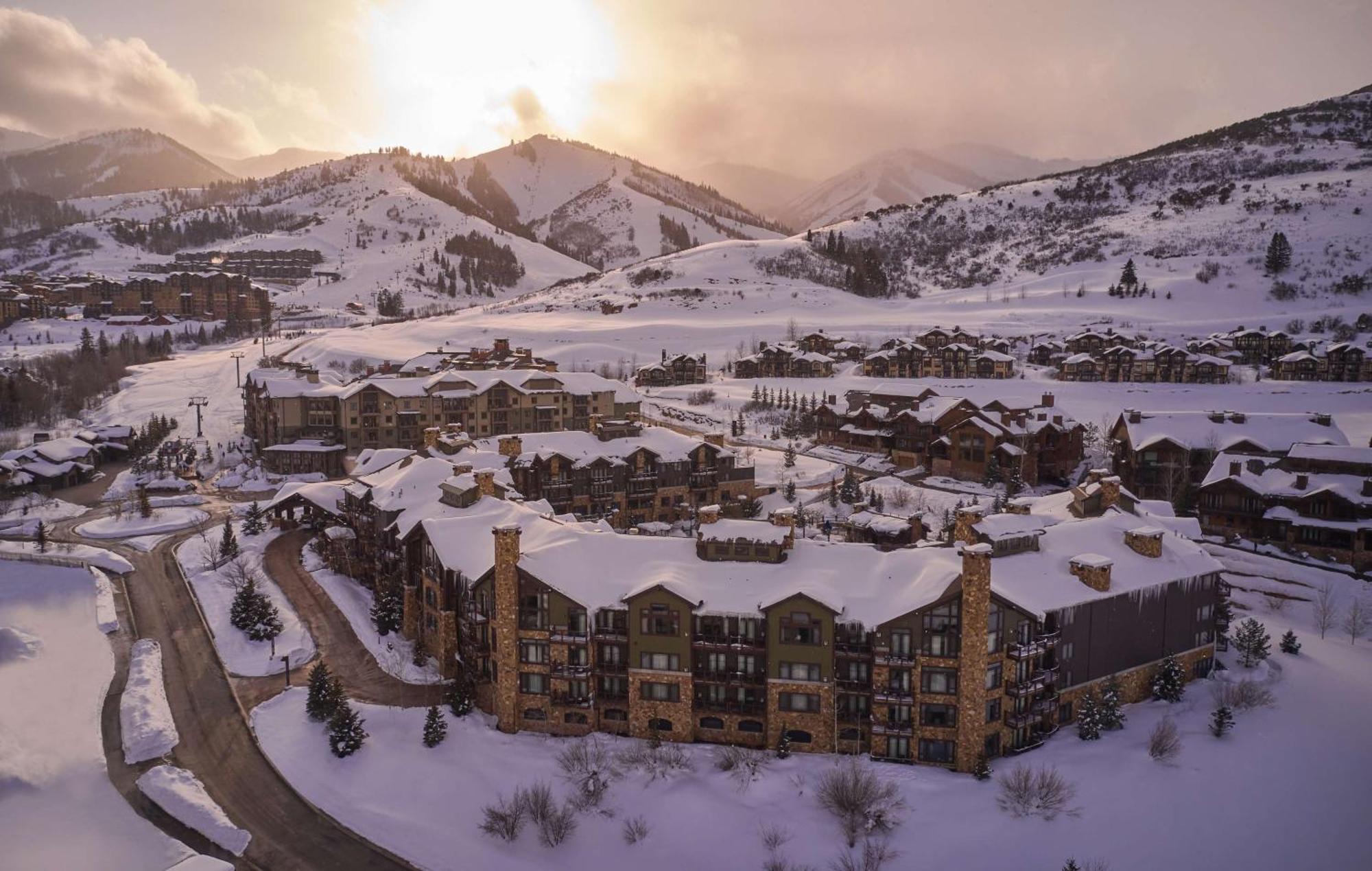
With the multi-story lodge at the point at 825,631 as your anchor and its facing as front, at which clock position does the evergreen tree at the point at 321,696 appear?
The evergreen tree is roughly at 3 o'clock from the multi-story lodge.

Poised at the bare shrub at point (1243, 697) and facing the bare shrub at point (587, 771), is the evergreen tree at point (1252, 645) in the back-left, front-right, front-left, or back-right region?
back-right

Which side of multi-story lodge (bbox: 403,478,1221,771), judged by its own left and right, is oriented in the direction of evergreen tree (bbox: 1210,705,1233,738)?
left

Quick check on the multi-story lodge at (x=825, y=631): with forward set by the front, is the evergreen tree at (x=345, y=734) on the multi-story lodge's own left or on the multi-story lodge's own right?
on the multi-story lodge's own right

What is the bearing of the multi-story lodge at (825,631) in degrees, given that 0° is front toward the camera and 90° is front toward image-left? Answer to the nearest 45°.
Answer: approximately 0°

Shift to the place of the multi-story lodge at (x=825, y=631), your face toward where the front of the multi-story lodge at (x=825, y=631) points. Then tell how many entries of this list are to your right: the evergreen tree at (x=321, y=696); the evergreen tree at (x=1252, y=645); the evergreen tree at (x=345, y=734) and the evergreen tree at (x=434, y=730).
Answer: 3

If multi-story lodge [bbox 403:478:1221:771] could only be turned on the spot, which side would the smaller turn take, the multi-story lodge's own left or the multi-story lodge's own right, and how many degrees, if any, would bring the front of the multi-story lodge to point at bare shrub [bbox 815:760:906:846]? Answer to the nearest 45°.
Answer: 0° — it already faces it

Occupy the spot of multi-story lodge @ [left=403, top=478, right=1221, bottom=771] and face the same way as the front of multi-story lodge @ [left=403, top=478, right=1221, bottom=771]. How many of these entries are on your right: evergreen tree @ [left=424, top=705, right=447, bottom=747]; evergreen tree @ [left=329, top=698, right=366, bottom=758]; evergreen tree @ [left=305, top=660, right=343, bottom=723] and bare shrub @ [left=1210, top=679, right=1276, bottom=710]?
3

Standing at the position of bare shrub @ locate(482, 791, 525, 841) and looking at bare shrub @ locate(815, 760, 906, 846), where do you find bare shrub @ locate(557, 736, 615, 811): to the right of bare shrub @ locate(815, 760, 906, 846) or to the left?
left

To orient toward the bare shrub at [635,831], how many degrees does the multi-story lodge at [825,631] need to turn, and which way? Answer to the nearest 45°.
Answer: approximately 45° to its right

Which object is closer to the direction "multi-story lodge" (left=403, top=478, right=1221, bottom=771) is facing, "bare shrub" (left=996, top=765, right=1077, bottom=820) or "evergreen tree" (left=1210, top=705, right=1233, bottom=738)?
the bare shrub

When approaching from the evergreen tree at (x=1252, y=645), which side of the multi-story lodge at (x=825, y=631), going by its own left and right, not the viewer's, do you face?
left

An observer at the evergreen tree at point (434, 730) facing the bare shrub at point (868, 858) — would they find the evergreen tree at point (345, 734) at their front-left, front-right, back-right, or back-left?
back-right
